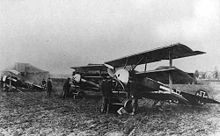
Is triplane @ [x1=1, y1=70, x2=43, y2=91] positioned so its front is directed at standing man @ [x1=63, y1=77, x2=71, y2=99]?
no

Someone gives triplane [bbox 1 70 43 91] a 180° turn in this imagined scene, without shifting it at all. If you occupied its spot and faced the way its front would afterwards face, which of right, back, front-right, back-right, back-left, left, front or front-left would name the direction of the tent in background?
front-left
